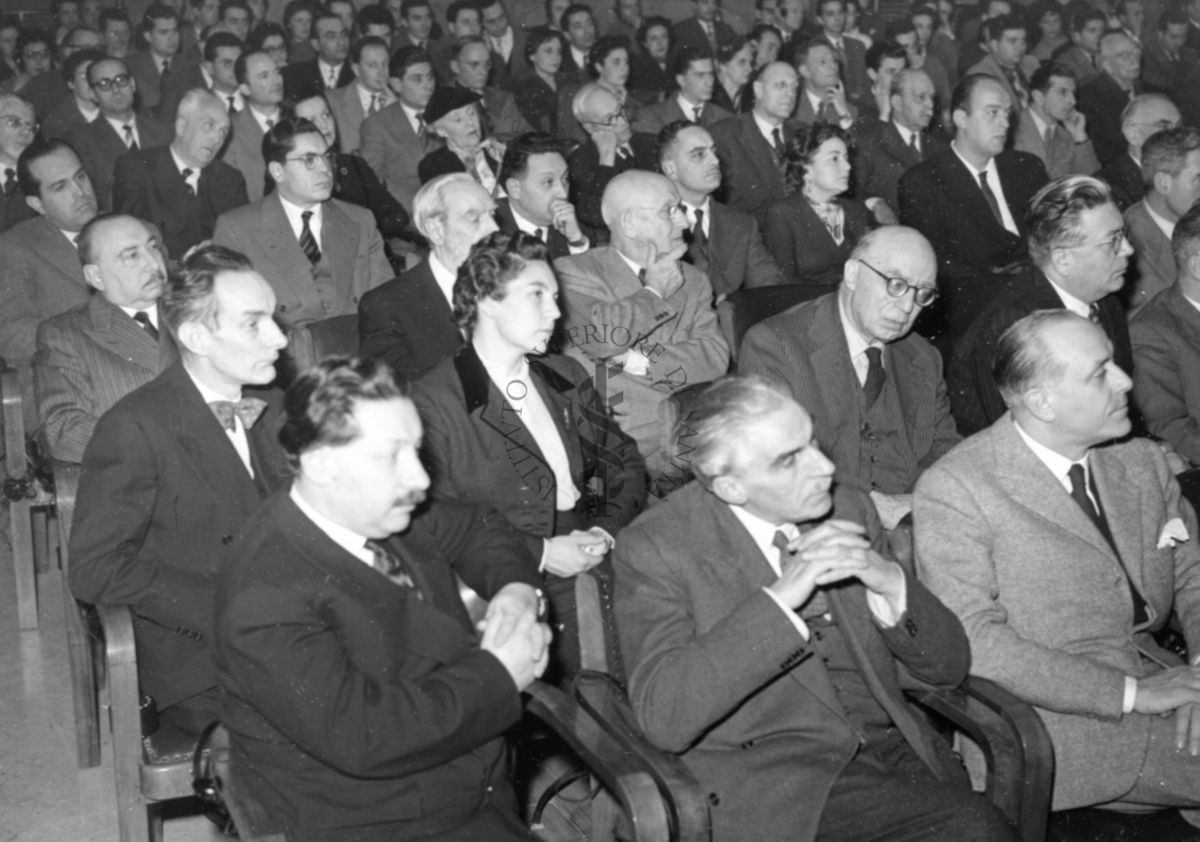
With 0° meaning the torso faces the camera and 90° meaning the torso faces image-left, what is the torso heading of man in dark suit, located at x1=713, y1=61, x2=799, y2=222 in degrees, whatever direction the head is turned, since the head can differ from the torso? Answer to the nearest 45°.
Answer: approximately 315°

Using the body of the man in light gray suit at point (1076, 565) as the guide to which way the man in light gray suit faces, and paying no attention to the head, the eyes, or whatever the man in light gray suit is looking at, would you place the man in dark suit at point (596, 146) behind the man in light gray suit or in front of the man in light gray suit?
behind

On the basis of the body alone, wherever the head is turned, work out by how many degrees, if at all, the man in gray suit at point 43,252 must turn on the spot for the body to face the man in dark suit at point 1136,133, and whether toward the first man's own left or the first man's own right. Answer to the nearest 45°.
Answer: approximately 45° to the first man's own left

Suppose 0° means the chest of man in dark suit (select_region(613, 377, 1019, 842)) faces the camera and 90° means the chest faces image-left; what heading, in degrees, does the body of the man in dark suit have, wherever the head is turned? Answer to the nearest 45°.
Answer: approximately 315°

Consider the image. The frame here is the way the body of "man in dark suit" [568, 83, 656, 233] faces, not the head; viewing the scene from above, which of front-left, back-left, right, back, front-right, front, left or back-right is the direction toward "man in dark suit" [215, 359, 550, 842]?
front-right

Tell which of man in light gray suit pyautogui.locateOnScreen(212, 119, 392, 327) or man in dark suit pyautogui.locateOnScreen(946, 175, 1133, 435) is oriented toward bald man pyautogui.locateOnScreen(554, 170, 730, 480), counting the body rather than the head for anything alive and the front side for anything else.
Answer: the man in light gray suit

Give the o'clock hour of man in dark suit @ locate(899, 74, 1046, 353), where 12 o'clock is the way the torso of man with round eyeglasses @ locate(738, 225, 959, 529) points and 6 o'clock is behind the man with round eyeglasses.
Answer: The man in dark suit is roughly at 8 o'clock from the man with round eyeglasses.

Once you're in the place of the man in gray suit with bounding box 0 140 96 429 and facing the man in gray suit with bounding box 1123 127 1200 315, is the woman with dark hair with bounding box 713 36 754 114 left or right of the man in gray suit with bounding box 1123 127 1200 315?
left

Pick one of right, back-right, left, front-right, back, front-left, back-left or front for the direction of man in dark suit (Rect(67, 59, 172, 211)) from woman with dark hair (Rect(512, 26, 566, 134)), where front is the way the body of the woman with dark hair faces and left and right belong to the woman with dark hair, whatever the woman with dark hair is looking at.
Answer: right
